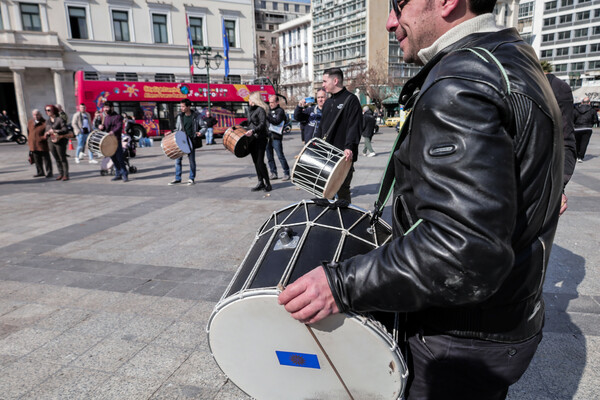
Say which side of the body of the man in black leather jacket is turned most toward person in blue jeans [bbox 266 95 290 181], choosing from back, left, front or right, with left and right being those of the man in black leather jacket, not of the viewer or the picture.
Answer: right

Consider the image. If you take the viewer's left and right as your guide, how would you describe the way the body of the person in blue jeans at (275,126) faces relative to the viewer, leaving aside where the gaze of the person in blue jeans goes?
facing the viewer and to the left of the viewer

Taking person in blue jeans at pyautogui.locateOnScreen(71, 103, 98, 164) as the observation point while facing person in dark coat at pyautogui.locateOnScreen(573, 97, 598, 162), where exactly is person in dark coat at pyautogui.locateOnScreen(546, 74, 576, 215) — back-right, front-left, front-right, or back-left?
front-right

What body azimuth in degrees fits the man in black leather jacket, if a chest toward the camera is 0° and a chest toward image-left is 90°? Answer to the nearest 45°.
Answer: approximately 90°

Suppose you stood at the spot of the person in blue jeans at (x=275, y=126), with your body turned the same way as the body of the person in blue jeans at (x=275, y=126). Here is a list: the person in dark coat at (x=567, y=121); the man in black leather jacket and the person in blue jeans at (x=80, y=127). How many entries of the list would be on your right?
1

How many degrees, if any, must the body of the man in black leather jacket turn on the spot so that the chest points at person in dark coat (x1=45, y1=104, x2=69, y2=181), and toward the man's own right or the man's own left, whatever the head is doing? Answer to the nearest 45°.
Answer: approximately 45° to the man's own right

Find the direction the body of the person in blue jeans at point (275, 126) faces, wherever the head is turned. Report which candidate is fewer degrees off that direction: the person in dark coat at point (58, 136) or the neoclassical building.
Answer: the person in dark coat

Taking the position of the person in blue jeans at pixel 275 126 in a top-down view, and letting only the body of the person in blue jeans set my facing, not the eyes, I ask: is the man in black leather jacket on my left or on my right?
on my left

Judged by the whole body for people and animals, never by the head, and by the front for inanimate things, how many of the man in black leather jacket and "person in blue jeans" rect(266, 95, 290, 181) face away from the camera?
0

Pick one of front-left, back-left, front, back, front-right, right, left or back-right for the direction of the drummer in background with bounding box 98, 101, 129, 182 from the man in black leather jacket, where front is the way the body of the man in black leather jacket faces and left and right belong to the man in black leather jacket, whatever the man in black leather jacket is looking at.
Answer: front-right

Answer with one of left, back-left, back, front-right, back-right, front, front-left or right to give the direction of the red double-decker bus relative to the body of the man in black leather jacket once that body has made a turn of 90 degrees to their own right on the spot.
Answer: front-left

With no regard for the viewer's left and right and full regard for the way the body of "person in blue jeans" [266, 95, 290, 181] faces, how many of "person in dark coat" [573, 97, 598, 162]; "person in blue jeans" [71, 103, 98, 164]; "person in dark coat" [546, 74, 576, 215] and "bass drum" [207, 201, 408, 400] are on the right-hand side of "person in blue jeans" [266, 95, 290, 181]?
1

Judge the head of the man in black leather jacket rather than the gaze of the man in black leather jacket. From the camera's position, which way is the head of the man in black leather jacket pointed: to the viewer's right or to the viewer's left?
to the viewer's left

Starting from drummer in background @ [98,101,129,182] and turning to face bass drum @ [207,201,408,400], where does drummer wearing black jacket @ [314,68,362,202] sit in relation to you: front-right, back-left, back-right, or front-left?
front-left
